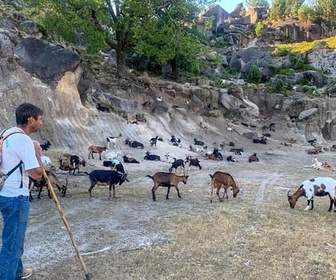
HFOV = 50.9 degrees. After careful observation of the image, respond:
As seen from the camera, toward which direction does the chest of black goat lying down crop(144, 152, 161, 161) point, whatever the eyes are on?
to the viewer's left

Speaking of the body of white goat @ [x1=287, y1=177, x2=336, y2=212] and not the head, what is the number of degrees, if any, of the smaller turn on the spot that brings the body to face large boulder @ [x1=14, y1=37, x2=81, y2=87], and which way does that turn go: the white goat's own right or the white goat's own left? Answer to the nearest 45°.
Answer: approximately 45° to the white goat's own right

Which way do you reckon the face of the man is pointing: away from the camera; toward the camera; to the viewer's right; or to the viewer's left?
to the viewer's right

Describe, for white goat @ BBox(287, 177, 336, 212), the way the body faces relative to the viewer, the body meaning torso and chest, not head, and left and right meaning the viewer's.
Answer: facing to the left of the viewer

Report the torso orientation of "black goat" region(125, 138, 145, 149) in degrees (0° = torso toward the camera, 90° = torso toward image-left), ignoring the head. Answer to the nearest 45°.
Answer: approximately 90°
